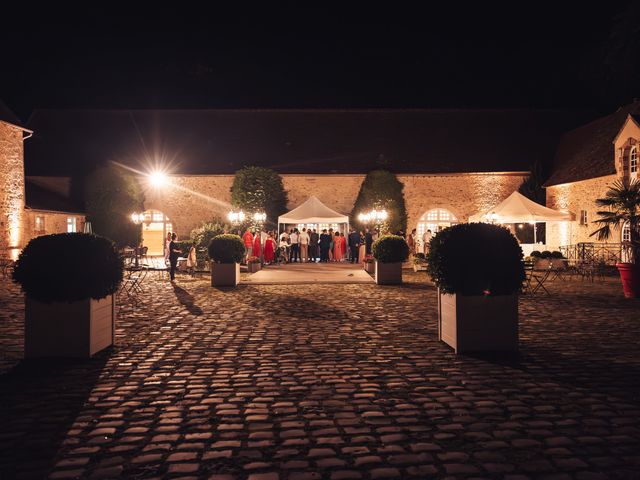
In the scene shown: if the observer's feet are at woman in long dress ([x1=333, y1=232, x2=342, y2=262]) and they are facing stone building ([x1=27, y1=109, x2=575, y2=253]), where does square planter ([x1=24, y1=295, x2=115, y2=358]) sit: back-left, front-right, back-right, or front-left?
back-left

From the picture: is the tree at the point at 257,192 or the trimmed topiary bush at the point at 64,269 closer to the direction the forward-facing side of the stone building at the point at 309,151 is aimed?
the trimmed topiary bush

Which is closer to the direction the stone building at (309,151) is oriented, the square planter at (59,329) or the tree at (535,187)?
the square planter

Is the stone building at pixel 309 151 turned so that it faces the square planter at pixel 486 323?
yes

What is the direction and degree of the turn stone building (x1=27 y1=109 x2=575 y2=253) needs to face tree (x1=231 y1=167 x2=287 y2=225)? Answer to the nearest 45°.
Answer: approximately 45° to its right

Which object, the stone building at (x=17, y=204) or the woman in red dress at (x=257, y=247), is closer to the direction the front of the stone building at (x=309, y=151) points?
the woman in red dress

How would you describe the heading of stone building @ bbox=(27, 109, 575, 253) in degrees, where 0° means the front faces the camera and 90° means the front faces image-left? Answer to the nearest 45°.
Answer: approximately 0°

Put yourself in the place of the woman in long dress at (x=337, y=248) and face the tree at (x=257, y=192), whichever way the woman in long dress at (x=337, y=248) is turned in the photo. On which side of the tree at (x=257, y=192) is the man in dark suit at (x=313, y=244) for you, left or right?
left

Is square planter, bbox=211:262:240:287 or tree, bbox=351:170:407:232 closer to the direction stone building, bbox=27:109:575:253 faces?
the square planter

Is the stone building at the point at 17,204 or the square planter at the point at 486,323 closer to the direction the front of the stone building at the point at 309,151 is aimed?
the square planter
